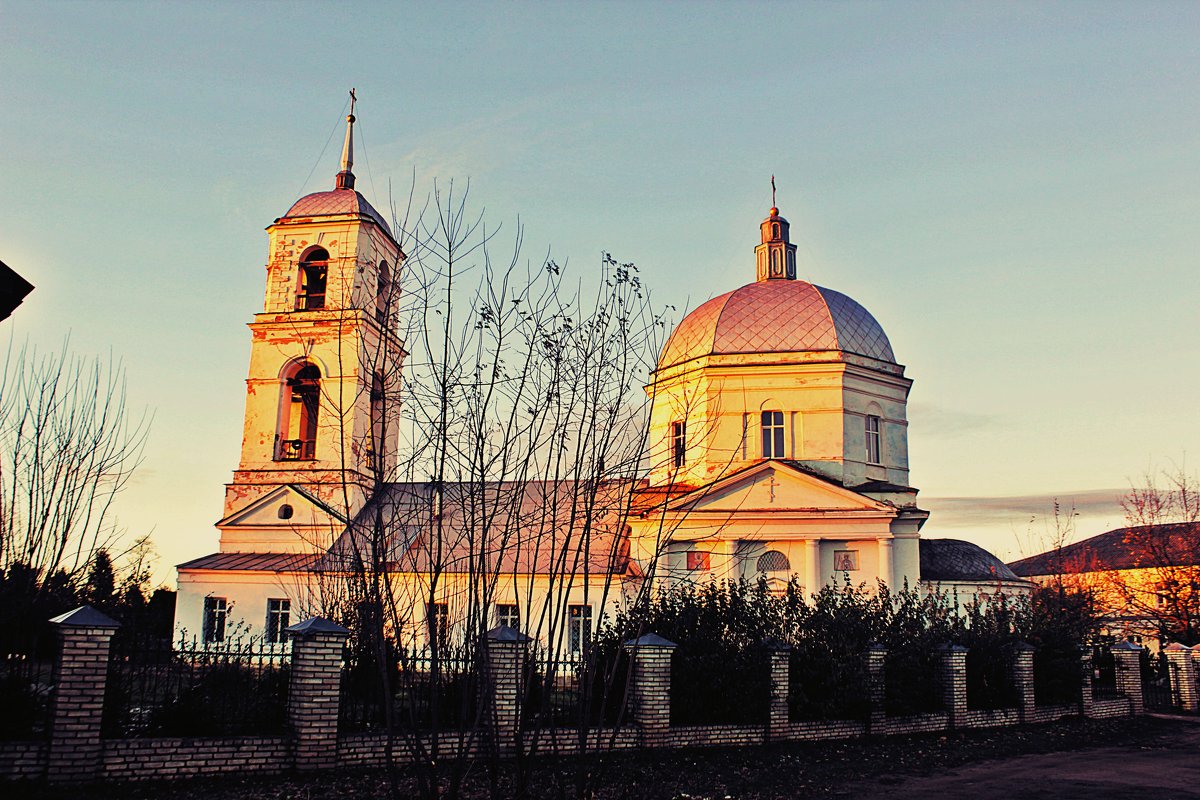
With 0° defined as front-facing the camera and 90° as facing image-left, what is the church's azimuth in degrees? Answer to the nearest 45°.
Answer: approximately 90°

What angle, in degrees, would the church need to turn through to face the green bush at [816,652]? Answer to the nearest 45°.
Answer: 0° — it already faces it

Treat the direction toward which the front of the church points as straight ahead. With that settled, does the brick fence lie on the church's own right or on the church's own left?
on the church's own left
